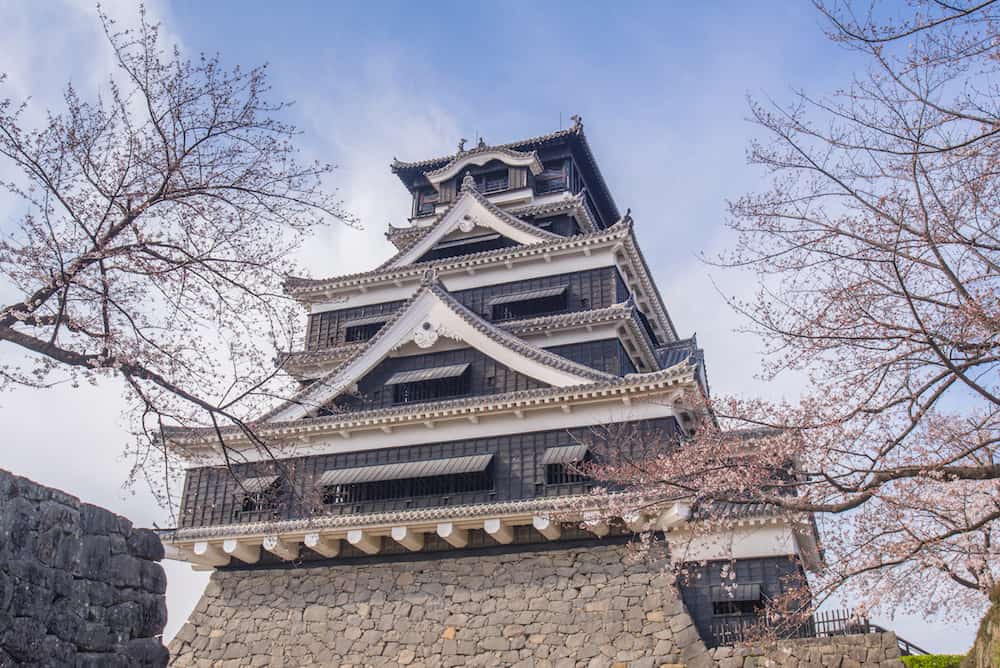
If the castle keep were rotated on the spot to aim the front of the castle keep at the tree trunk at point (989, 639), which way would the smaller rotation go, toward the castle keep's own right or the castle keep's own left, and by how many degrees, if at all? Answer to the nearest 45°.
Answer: approximately 45° to the castle keep's own left

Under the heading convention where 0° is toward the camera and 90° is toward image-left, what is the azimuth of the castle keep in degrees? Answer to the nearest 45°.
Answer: approximately 0°

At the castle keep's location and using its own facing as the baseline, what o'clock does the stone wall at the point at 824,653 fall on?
The stone wall is roughly at 10 o'clock from the castle keep.

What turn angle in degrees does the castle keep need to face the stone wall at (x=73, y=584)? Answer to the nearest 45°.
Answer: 0° — it already faces it
